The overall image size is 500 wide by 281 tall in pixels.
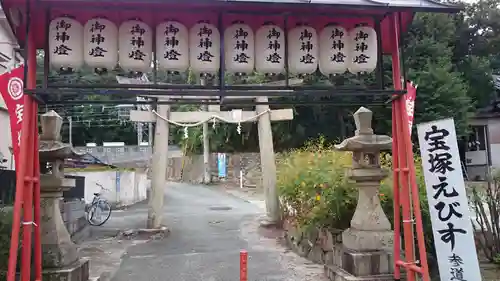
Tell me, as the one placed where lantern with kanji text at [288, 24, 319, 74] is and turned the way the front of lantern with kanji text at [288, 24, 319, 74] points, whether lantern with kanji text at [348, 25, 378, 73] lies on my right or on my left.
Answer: on my left

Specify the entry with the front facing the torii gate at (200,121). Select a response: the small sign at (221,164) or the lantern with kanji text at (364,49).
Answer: the small sign

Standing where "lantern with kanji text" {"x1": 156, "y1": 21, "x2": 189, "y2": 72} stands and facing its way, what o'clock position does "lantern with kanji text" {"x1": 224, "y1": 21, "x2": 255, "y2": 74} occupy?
"lantern with kanji text" {"x1": 224, "y1": 21, "x2": 255, "y2": 74} is roughly at 9 o'clock from "lantern with kanji text" {"x1": 156, "y1": 21, "x2": 189, "y2": 72}.

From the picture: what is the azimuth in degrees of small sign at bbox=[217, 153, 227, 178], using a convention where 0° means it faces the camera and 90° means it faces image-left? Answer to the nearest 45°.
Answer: approximately 0°

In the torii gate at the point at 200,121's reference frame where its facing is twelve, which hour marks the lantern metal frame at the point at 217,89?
The lantern metal frame is roughly at 12 o'clock from the torii gate.

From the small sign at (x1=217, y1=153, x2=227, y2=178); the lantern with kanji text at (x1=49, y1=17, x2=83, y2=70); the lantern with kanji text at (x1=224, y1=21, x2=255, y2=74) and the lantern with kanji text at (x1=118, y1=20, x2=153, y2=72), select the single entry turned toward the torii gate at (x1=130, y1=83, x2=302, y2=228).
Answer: the small sign
